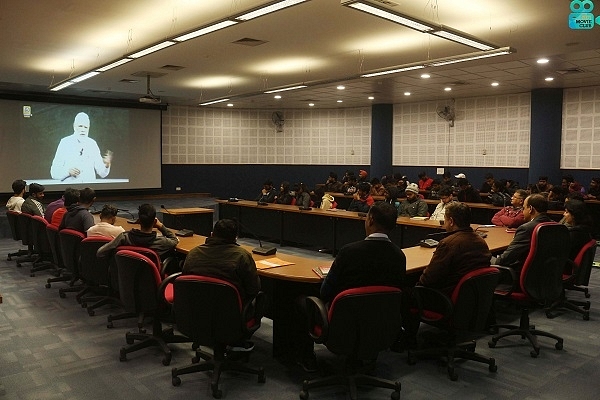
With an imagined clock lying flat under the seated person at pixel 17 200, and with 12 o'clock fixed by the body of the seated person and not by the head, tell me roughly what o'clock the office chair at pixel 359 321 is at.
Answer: The office chair is roughly at 4 o'clock from the seated person.

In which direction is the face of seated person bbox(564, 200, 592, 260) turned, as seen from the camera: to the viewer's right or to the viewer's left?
to the viewer's left

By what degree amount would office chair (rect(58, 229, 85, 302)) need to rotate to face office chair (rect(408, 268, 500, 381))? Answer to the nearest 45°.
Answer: approximately 90° to its right

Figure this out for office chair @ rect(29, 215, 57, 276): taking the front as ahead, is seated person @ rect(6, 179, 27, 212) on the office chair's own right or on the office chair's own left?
on the office chair's own left

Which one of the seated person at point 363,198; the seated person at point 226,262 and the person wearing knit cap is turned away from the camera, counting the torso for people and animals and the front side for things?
the seated person at point 226,262

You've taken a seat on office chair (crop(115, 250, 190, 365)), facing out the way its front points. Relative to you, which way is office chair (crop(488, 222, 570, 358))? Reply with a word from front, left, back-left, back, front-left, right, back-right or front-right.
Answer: front-right

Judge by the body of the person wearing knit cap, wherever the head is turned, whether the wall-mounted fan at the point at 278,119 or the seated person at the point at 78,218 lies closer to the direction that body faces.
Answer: the seated person

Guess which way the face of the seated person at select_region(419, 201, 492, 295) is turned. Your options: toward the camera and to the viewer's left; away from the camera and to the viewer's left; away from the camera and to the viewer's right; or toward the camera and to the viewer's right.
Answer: away from the camera and to the viewer's left

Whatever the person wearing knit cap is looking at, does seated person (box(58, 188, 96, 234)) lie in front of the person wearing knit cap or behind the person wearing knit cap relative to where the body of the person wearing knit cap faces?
in front

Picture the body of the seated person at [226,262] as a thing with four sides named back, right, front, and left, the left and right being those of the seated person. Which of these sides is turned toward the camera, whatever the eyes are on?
back

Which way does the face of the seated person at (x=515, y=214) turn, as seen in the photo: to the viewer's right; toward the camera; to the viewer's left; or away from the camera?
to the viewer's left

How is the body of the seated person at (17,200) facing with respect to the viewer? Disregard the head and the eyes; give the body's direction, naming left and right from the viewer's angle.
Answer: facing away from the viewer and to the right of the viewer

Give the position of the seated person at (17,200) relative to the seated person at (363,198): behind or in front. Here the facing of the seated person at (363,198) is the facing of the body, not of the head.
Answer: in front

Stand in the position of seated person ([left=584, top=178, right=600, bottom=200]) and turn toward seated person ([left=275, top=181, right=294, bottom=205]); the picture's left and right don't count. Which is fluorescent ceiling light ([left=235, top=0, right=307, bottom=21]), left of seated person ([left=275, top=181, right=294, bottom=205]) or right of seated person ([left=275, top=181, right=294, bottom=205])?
left
